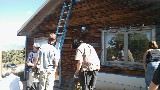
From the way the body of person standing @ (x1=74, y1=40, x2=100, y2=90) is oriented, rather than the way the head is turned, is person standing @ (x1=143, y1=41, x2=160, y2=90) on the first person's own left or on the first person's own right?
on the first person's own right

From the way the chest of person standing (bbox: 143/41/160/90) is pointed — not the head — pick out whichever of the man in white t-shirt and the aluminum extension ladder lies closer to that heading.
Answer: the aluminum extension ladder

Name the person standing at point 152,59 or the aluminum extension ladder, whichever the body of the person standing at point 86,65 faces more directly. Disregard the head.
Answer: the aluminum extension ladder

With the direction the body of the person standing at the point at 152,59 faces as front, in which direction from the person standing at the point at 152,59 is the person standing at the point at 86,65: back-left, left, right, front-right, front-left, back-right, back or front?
back-left

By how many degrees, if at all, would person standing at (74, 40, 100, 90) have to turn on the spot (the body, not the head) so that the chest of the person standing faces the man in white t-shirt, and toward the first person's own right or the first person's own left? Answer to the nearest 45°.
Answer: approximately 45° to the first person's own left

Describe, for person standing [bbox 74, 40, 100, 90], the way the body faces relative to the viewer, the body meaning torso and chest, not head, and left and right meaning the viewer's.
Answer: facing away from the viewer and to the left of the viewer

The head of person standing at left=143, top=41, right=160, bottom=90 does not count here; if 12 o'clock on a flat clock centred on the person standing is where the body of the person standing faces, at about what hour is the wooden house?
The wooden house is roughly at 11 o'clock from the person standing.

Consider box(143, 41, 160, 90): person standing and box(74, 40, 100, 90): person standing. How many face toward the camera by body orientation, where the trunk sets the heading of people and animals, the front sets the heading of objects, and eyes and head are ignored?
0
